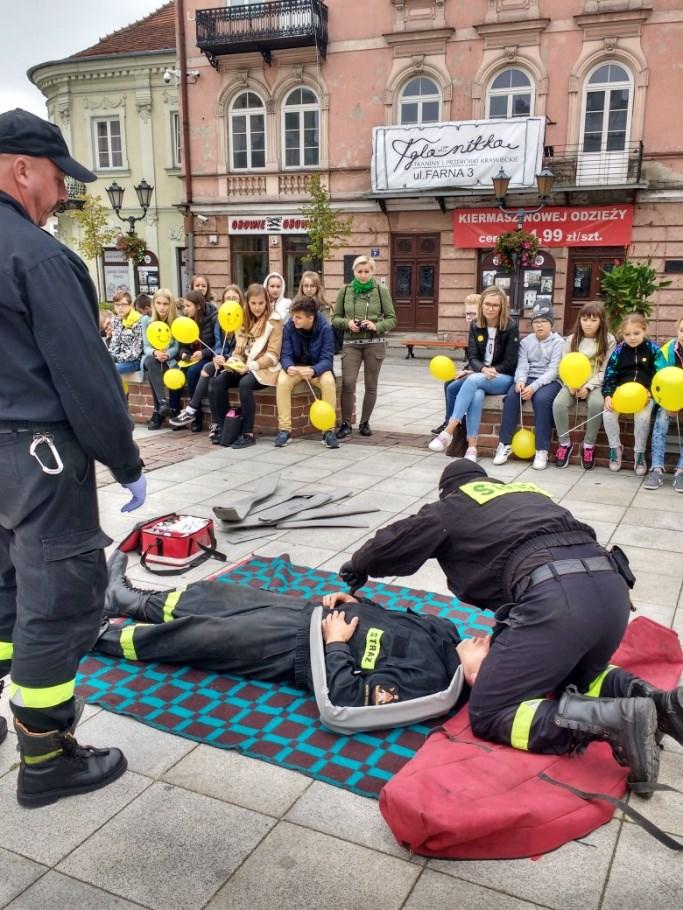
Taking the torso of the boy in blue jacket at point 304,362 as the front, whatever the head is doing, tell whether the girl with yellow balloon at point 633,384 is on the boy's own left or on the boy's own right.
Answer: on the boy's own left

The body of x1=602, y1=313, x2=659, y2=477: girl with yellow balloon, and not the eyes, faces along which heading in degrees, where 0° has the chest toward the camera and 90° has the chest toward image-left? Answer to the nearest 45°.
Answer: approximately 0°

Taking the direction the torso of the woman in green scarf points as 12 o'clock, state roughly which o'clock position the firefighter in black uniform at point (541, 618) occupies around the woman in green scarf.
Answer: The firefighter in black uniform is roughly at 12 o'clock from the woman in green scarf.

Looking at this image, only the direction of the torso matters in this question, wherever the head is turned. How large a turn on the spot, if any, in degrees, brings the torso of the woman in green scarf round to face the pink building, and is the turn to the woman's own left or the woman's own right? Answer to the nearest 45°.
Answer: approximately 180°

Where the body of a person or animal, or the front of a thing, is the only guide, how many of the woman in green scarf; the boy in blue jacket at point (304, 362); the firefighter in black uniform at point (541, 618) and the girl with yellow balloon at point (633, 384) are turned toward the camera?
3

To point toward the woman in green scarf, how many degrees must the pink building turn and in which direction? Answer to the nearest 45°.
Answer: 0° — it already faces them

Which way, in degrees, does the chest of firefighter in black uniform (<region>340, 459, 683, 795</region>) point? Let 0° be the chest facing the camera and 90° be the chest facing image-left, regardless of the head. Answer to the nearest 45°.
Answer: approximately 135°

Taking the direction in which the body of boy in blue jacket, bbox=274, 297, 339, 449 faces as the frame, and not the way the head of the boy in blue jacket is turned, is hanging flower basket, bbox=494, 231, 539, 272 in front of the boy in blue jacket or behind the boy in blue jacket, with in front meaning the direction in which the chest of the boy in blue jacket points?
behind
